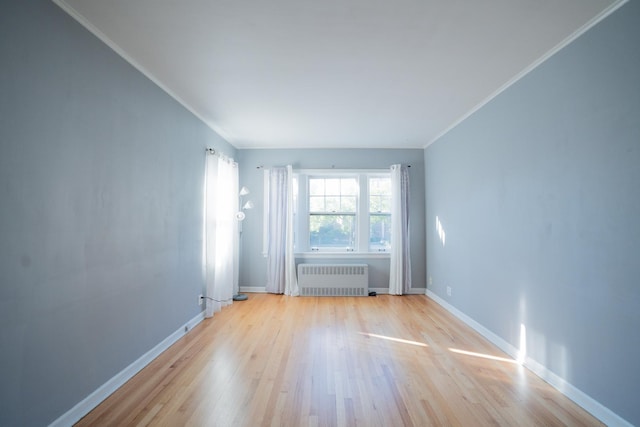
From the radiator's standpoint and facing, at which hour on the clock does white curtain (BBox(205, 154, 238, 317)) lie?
The white curtain is roughly at 2 o'clock from the radiator.

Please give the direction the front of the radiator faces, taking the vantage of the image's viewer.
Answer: facing the viewer

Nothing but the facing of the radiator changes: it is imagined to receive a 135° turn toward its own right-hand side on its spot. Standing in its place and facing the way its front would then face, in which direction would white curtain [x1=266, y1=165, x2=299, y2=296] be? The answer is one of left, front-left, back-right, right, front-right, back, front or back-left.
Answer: front-left

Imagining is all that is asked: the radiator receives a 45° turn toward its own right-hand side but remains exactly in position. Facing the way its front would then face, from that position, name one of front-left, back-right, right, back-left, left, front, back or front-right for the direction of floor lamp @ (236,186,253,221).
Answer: front-right

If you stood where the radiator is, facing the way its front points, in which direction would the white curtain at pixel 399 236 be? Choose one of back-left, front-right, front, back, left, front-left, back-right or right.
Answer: left

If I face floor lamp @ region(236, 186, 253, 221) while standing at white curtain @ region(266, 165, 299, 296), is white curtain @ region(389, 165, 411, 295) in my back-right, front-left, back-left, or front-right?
back-left
